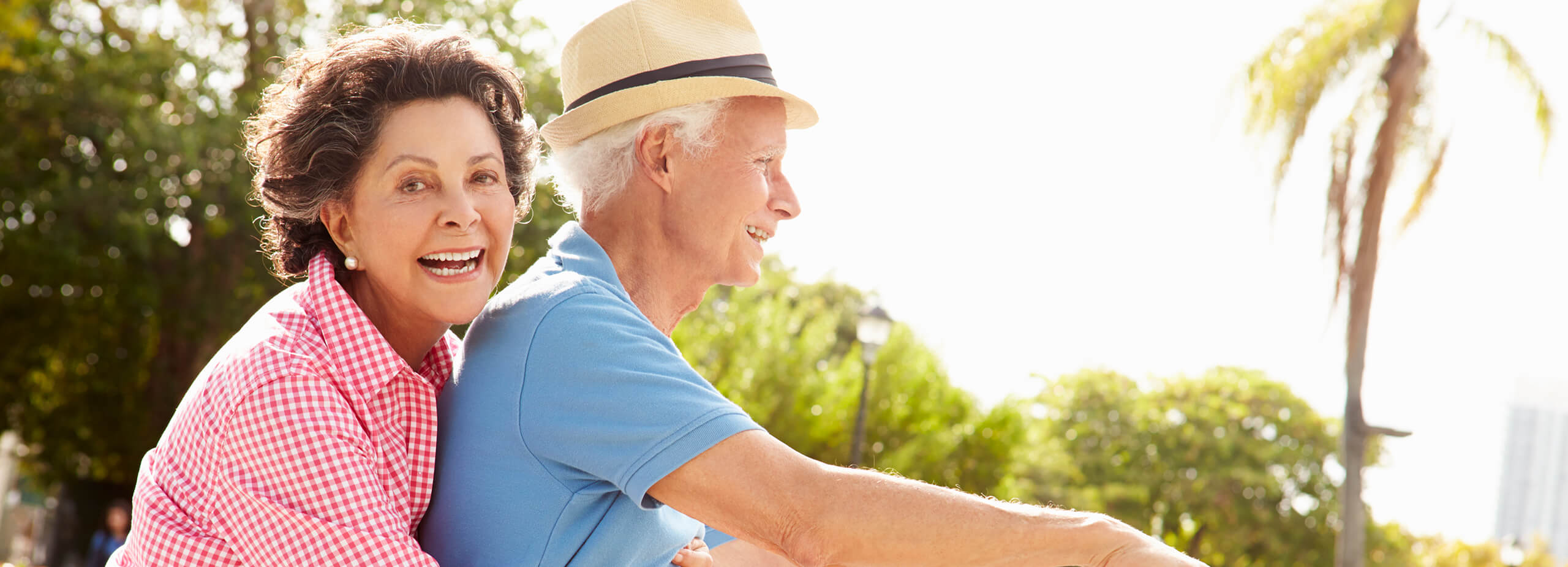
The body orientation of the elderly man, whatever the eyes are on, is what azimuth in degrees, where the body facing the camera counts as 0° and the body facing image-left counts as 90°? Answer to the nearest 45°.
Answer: approximately 270°

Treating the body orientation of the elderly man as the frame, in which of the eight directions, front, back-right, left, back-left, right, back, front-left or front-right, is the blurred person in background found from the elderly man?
back-left

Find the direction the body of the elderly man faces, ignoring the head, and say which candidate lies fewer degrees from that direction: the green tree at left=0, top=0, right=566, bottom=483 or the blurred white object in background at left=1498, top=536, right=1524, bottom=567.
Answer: the blurred white object in background

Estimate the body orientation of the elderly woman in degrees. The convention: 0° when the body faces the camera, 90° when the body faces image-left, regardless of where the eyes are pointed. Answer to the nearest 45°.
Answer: approximately 315°

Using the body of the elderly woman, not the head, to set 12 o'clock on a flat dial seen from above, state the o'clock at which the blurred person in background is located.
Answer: The blurred person in background is roughly at 7 o'clock from the elderly woman.

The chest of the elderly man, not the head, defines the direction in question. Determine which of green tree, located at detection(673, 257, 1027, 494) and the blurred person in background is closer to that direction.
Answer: the green tree

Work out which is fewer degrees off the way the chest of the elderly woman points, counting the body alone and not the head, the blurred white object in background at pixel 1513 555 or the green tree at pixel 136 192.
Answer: the blurred white object in background

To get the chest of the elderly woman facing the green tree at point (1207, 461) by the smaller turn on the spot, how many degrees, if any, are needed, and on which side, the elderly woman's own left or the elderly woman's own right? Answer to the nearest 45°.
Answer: approximately 90° to the elderly woman's own left

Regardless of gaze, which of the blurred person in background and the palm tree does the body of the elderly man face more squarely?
the palm tree

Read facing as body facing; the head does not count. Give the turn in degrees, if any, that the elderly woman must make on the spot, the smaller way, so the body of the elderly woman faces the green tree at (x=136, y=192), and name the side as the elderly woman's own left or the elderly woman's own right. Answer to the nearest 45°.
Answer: approximately 135° to the elderly woman's own left

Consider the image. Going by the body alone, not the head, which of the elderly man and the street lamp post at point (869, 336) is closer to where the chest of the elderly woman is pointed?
the elderly man

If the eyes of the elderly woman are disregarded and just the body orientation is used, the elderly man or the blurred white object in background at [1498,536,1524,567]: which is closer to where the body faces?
the elderly man

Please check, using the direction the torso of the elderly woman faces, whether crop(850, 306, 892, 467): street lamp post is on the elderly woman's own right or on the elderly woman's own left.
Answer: on the elderly woman's own left

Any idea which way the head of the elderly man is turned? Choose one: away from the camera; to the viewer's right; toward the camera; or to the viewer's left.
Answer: to the viewer's right
